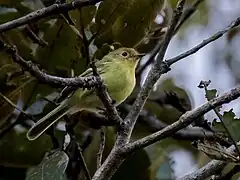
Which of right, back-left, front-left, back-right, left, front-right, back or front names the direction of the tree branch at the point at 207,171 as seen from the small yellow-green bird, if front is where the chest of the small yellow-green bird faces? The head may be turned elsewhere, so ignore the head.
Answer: front

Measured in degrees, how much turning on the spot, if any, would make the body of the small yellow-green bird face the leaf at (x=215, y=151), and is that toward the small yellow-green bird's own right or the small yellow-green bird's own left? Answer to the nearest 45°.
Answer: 0° — it already faces it

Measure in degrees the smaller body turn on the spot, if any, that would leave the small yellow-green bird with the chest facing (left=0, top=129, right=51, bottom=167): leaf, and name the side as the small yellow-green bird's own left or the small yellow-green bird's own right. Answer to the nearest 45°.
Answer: approximately 135° to the small yellow-green bird's own right

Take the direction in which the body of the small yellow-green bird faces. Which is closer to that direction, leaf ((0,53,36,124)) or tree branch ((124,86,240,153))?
the tree branch

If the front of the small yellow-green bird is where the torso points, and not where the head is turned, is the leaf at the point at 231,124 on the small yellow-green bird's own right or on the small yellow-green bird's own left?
on the small yellow-green bird's own left

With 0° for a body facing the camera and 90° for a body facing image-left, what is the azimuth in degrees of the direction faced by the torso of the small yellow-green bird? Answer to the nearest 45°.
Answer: approximately 270°
